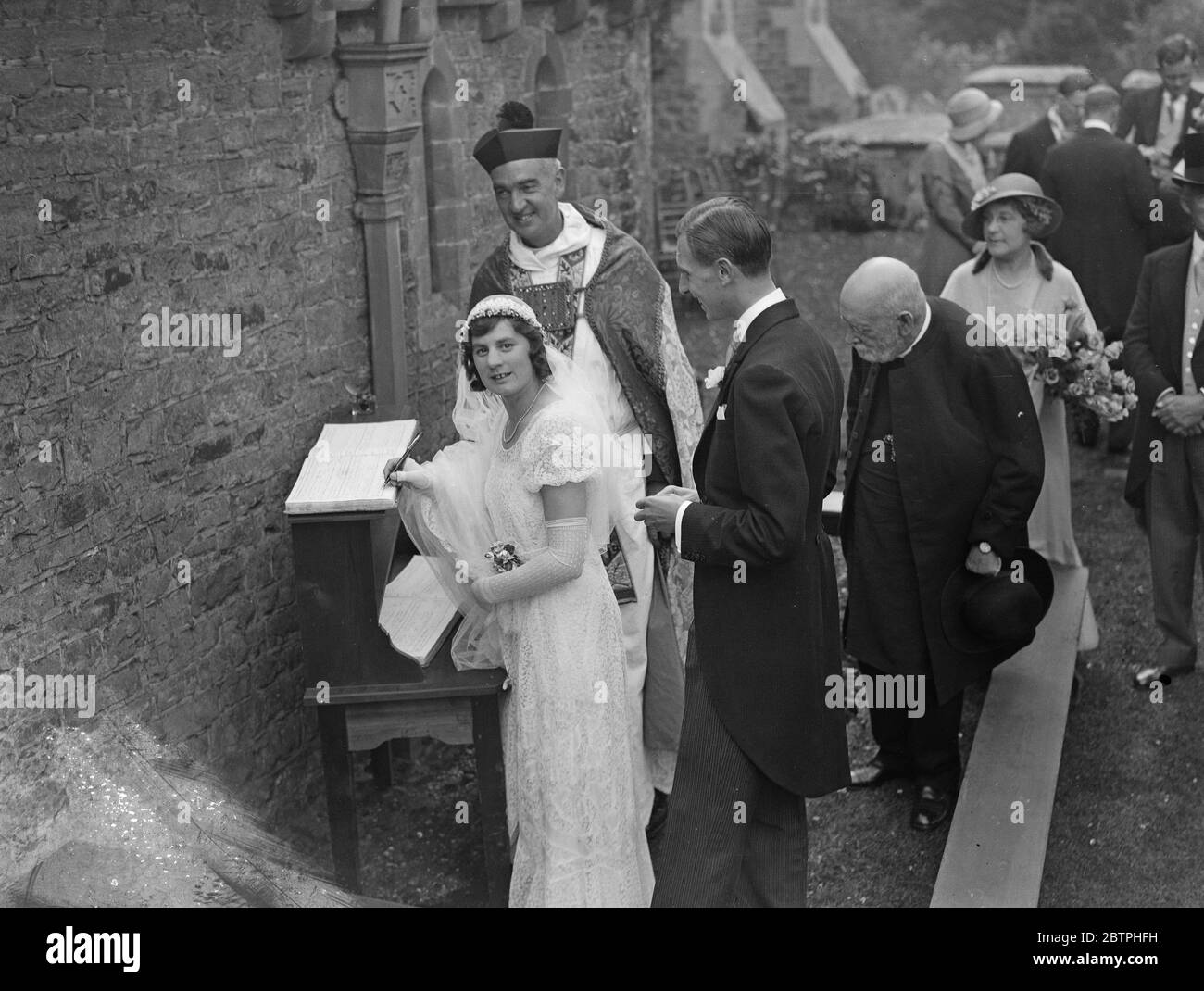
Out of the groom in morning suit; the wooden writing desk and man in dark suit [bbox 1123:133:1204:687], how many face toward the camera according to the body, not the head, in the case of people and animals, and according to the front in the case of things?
1

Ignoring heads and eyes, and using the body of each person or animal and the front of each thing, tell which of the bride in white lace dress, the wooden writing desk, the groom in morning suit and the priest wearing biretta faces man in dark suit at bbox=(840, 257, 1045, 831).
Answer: the wooden writing desk

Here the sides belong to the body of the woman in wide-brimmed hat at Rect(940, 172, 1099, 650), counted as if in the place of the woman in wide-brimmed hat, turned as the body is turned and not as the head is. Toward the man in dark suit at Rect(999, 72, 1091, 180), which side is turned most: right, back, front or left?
back

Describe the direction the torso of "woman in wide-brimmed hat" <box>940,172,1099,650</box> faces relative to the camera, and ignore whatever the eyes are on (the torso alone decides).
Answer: toward the camera

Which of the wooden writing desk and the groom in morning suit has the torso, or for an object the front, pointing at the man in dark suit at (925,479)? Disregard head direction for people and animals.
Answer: the wooden writing desk

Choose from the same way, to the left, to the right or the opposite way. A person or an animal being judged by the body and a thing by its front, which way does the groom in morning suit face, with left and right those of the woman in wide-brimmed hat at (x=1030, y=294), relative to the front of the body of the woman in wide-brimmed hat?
to the right

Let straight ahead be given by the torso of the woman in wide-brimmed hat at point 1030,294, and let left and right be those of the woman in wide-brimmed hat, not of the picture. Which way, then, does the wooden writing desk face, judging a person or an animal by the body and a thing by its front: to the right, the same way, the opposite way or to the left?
to the left

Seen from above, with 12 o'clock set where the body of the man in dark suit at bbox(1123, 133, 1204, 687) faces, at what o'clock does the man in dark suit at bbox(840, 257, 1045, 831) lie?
the man in dark suit at bbox(840, 257, 1045, 831) is roughly at 1 o'clock from the man in dark suit at bbox(1123, 133, 1204, 687).

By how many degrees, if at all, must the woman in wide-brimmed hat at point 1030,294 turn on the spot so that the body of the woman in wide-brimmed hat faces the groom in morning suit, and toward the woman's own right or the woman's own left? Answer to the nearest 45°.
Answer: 0° — they already face them

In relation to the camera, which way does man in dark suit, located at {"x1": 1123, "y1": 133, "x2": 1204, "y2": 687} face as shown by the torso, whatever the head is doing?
toward the camera

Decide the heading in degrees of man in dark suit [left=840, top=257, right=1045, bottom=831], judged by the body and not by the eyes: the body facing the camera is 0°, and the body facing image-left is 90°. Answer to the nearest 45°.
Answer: approximately 45°

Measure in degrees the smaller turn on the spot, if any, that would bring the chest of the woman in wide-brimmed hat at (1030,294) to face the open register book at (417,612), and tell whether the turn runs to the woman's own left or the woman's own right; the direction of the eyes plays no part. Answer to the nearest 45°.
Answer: approximately 45° to the woman's own right

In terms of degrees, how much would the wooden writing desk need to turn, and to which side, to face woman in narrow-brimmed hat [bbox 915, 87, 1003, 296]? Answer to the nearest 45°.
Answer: approximately 45° to its left
